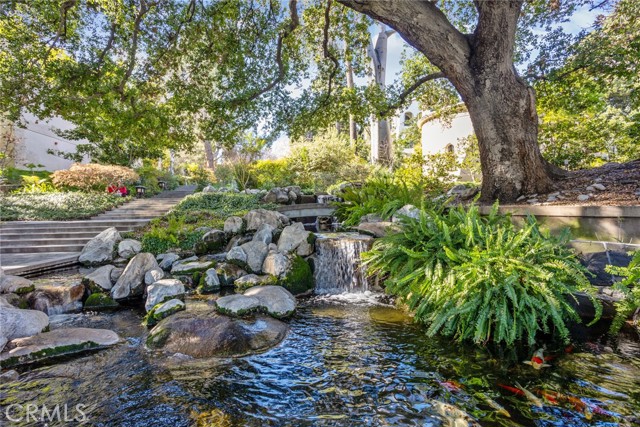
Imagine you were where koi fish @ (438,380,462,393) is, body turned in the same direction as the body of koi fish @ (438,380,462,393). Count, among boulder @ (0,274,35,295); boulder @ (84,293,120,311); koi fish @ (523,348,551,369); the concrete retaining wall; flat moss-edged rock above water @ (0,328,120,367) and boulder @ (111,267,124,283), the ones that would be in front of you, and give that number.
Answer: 4

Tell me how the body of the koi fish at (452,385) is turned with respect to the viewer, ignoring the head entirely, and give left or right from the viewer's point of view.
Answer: facing to the left of the viewer

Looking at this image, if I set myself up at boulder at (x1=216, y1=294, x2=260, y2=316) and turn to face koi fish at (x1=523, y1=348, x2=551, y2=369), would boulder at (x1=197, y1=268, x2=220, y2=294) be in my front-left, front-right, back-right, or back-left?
back-left

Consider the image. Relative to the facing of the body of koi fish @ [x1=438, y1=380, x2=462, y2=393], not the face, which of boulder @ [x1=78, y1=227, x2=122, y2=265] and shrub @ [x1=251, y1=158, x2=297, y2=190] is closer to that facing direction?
the boulder

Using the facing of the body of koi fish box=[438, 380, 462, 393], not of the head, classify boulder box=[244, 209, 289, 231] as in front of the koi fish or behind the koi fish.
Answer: in front

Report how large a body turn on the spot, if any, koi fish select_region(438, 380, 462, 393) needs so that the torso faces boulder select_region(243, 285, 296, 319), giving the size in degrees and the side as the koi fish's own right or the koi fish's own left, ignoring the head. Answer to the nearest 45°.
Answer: approximately 45° to the koi fish's own right

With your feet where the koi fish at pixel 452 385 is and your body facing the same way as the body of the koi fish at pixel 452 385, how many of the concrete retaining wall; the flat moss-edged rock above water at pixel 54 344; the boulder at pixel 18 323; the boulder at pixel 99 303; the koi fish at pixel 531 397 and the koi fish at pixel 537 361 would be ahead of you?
3
